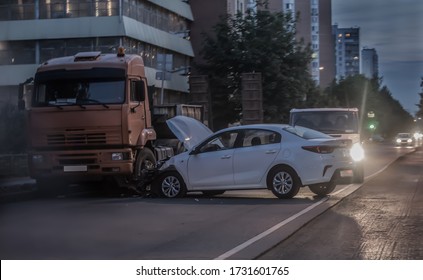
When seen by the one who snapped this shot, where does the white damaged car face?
facing away from the viewer and to the left of the viewer

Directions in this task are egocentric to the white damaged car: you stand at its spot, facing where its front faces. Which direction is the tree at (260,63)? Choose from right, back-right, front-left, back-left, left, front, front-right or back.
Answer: front-right

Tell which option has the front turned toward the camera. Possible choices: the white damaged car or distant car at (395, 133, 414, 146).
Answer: the distant car

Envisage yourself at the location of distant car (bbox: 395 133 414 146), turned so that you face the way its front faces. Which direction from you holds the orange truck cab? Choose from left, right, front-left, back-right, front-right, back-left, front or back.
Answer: front

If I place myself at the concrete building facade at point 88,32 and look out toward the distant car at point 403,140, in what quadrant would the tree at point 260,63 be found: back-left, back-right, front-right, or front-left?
front-right

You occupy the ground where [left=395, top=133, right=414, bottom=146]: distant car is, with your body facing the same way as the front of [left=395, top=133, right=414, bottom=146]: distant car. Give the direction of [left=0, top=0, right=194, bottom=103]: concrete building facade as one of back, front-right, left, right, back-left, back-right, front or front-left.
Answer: front-right

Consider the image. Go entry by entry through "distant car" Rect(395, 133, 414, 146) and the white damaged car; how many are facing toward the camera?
1

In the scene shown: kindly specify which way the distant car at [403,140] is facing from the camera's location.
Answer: facing the viewer

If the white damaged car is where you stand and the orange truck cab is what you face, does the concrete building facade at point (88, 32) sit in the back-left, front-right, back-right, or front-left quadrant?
front-right

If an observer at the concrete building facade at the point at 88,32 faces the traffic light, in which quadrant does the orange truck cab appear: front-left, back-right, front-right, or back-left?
back-right

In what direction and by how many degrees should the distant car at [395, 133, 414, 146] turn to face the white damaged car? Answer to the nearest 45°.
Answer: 0° — it already faces it

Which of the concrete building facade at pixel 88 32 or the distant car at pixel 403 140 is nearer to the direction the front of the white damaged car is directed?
the concrete building facade

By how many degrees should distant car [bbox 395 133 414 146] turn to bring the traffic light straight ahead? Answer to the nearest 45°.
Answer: approximately 90° to its right
